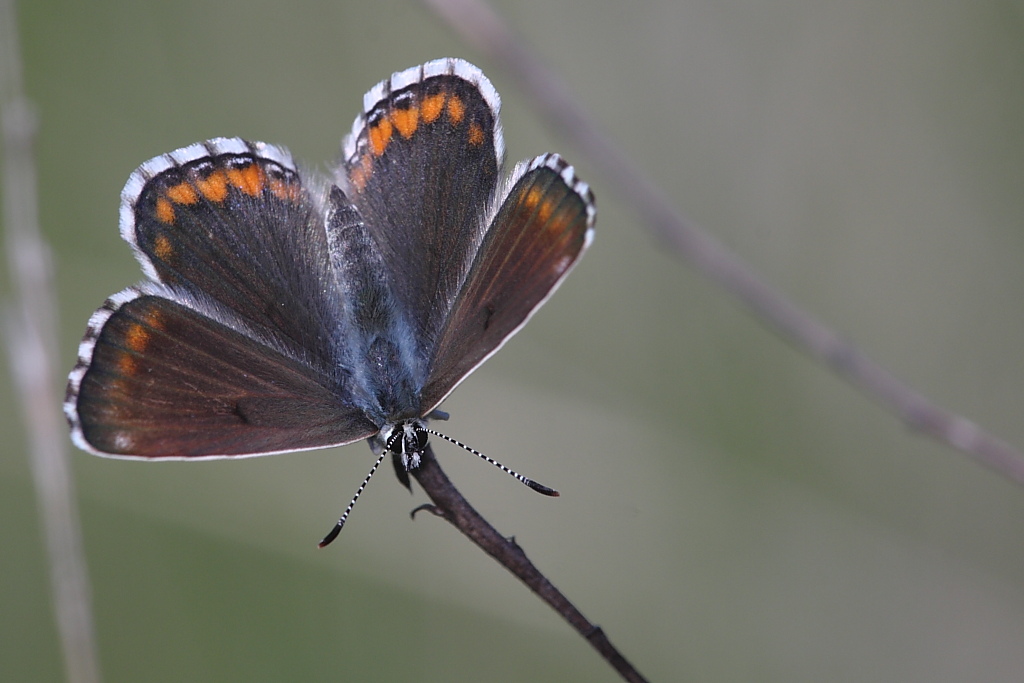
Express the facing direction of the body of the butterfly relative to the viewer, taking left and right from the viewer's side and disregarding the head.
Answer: facing the viewer
